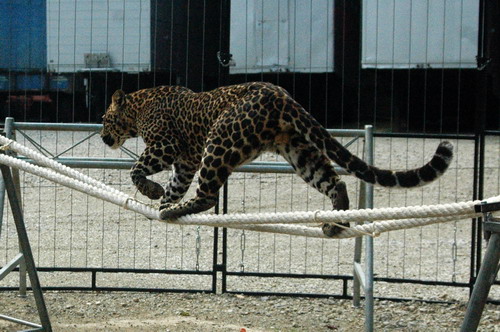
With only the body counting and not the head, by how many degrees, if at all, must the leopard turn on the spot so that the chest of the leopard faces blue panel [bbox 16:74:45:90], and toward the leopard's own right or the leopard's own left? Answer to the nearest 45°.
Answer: approximately 45° to the leopard's own right

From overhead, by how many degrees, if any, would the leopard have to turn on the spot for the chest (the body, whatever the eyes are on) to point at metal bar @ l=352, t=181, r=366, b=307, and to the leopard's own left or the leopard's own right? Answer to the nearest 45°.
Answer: approximately 135° to the leopard's own right

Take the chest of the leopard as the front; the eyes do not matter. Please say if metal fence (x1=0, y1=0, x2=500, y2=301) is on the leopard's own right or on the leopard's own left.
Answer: on the leopard's own right

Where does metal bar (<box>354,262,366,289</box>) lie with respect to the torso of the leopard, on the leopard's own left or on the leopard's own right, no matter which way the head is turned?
on the leopard's own right

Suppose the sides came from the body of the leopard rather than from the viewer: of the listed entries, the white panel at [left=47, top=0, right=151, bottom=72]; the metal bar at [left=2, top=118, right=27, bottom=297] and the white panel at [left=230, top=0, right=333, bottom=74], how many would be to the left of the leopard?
0

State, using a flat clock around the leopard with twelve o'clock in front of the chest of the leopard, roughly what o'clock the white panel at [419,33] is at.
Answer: The white panel is roughly at 4 o'clock from the leopard.

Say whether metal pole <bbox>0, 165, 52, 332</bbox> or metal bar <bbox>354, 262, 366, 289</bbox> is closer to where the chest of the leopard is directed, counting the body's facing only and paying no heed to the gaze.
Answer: the metal pole

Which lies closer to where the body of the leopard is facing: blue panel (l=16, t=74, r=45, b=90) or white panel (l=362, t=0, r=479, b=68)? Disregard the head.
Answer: the blue panel

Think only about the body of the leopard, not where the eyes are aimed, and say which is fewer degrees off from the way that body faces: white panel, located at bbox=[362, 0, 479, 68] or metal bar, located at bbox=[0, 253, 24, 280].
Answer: the metal bar

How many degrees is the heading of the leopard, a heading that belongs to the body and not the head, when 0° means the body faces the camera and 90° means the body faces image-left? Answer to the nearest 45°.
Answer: approximately 90°

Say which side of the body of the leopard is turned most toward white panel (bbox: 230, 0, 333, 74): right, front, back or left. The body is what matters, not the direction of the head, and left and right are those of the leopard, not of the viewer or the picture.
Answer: right

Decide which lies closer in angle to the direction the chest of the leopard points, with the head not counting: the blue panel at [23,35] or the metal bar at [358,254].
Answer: the blue panel

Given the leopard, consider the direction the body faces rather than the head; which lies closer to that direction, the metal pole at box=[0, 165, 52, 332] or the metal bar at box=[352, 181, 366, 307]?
the metal pole

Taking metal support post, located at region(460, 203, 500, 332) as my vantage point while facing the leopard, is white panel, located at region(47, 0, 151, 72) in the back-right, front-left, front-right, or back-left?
front-right
